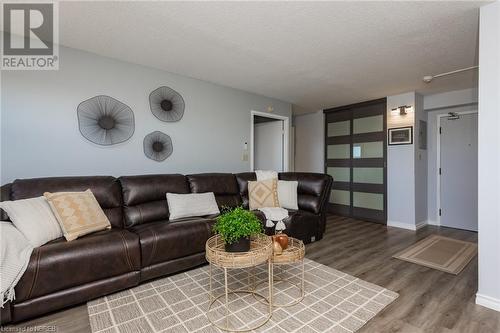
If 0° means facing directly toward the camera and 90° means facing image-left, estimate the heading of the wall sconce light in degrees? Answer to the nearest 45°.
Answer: approximately 0°

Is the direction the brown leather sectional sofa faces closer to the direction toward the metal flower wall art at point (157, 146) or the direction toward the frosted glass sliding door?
the frosted glass sliding door

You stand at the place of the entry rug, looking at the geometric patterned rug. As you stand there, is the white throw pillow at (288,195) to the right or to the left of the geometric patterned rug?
right

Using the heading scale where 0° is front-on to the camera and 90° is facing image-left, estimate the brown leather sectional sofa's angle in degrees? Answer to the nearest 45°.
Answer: approximately 315°

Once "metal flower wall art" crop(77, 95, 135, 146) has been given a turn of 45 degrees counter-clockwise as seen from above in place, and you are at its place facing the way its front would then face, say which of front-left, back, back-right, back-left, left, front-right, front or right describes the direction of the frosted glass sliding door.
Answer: front-left

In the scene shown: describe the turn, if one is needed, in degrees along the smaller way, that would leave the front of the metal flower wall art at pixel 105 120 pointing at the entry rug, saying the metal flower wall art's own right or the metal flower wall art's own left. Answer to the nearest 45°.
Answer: approximately 45° to the metal flower wall art's own left

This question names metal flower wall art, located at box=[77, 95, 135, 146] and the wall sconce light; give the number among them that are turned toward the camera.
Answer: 2

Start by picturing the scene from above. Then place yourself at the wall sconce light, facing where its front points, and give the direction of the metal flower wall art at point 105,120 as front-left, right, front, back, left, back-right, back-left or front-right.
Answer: front-right

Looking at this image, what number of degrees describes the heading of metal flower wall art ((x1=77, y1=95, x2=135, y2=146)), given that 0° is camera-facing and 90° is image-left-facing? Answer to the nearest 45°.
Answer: approximately 0°

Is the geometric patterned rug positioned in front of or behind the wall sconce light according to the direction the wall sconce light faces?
in front

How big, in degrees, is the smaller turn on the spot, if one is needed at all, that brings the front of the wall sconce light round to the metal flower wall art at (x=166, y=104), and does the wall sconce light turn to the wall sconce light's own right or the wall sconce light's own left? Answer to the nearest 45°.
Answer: approximately 45° to the wall sconce light's own right
